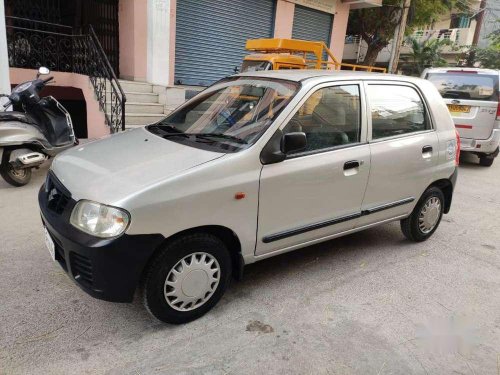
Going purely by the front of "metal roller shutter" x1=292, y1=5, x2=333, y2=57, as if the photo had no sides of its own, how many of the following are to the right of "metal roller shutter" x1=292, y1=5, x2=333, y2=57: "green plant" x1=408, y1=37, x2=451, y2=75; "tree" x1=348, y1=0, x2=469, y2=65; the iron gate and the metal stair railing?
2

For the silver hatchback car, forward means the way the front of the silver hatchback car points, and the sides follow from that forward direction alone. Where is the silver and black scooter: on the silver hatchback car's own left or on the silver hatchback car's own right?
on the silver hatchback car's own right

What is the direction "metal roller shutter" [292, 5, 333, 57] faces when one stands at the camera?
facing the viewer and to the right of the viewer

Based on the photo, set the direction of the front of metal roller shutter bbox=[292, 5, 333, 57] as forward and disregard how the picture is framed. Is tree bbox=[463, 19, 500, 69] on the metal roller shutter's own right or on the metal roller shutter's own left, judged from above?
on the metal roller shutter's own left

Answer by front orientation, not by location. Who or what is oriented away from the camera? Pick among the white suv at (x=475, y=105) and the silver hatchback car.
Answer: the white suv

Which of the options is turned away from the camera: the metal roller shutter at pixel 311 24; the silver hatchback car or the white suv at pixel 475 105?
the white suv

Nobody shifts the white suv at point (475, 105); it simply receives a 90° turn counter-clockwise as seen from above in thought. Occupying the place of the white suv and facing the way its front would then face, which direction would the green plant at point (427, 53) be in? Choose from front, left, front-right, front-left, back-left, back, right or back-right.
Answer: right

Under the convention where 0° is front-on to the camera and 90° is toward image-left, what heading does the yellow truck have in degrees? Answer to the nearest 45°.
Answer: approximately 45°

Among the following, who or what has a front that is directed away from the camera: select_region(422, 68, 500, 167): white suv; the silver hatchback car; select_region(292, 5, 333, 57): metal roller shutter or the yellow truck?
the white suv

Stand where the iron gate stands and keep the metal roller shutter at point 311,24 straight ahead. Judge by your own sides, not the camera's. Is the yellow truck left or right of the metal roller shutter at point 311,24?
right

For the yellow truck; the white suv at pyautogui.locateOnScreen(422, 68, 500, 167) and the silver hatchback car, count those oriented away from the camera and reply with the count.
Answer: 1

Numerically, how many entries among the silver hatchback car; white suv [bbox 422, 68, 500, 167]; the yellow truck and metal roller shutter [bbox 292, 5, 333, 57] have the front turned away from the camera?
1

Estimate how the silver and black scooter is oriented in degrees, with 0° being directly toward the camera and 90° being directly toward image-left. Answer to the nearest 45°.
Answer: approximately 225°

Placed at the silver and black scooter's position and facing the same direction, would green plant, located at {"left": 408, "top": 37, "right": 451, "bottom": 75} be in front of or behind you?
in front

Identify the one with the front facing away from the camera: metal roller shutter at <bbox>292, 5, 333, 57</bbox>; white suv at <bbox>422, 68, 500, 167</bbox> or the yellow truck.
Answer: the white suv

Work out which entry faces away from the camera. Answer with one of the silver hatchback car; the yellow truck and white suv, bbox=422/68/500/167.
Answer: the white suv

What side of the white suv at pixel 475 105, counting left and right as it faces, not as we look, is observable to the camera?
back

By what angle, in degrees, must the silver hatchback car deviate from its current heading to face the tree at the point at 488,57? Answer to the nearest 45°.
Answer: approximately 180°
